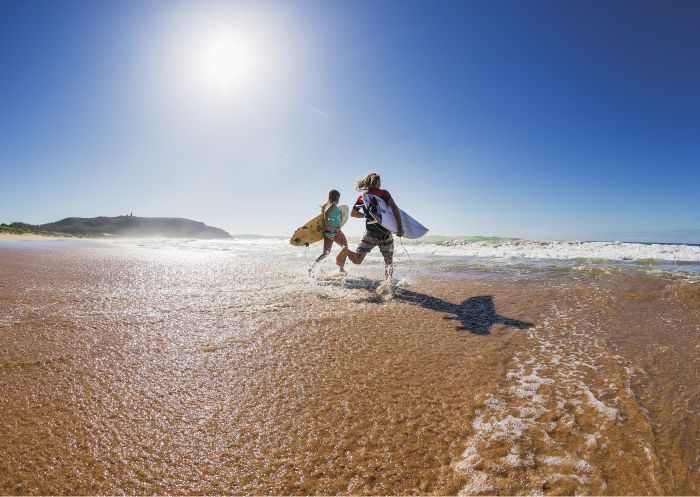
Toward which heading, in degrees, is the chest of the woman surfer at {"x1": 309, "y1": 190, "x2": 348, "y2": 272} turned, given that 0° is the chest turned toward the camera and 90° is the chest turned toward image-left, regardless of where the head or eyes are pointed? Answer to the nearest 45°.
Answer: approximately 225°
